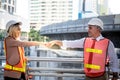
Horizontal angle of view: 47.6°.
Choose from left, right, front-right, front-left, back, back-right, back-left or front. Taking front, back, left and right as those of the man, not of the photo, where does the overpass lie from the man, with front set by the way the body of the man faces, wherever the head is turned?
back-right

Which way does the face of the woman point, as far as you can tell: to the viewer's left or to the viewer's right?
to the viewer's right

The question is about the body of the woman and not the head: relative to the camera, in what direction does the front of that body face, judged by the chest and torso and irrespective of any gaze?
to the viewer's right

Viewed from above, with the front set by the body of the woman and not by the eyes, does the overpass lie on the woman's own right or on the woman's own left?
on the woman's own left

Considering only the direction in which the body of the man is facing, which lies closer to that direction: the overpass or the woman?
the woman

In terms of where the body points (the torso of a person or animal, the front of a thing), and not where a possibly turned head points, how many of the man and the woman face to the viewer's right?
1

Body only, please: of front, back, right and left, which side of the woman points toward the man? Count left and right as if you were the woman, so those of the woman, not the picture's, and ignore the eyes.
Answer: front

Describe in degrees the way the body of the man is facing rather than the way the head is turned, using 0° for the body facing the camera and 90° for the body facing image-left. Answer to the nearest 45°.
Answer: approximately 45°
